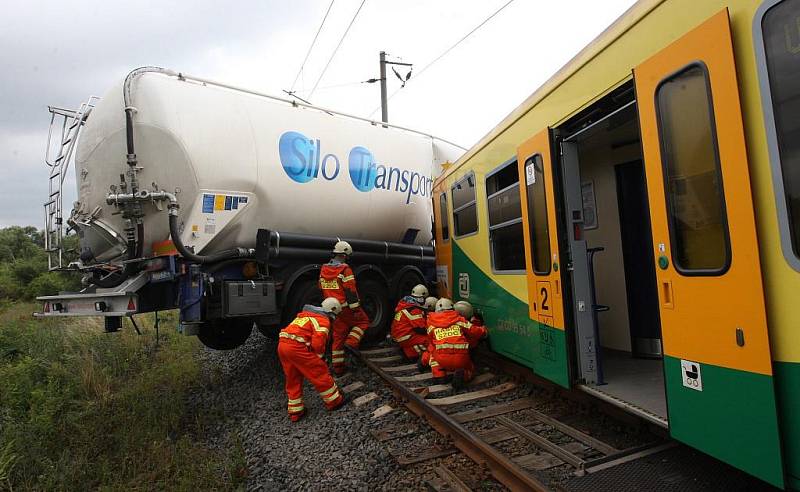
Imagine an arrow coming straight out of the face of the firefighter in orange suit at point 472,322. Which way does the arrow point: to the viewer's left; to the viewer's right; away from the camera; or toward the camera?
away from the camera

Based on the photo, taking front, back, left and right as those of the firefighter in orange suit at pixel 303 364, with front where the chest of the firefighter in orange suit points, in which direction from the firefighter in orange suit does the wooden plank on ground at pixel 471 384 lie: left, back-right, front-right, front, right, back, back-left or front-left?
front-right

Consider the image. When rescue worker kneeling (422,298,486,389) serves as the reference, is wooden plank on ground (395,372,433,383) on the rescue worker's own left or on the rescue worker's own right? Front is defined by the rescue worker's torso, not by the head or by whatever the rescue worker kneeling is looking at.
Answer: on the rescue worker's own left

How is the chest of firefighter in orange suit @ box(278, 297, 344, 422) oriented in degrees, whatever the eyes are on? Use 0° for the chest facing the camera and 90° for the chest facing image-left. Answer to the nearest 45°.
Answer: approximately 225°

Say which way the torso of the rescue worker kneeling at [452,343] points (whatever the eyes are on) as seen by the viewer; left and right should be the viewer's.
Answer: facing away from the viewer

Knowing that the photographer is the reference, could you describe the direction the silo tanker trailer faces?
facing away from the viewer and to the right of the viewer

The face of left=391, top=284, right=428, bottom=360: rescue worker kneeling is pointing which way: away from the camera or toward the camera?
away from the camera

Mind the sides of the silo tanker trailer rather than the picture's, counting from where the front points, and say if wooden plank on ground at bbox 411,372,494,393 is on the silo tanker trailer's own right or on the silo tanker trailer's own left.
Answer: on the silo tanker trailer's own right

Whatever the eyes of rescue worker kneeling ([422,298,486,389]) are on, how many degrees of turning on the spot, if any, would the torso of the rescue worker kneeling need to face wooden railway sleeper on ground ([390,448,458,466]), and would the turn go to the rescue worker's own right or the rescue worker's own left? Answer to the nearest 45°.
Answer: approximately 180°

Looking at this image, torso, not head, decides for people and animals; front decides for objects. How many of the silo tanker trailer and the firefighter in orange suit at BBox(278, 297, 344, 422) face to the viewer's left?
0
